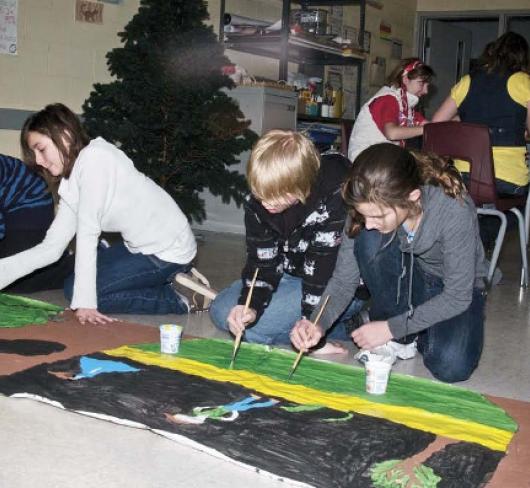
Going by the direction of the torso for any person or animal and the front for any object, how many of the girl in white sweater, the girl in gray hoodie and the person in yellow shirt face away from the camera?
1

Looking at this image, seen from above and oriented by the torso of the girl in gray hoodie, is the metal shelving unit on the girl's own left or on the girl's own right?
on the girl's own right

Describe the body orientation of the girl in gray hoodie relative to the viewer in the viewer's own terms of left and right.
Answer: facing the viewer and to the left of the viewer

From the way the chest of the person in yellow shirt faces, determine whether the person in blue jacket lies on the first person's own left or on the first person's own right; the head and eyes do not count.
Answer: on the first person's own left

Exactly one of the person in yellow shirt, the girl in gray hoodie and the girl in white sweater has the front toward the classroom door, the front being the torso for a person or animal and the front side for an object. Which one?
the person in yellow shirt

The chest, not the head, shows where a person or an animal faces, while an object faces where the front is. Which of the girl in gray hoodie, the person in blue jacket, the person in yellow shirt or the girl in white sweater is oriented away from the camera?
the person in yellow shirt

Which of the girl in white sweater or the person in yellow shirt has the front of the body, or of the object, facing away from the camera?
the person in yellow shirt

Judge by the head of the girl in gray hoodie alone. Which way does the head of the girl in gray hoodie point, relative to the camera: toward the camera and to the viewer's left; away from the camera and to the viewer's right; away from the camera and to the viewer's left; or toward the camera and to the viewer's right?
toward the camera and to the viewer's left

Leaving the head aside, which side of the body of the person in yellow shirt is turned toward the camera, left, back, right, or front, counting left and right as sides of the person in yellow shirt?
back

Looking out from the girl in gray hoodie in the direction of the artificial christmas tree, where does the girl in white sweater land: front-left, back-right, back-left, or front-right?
front-left
